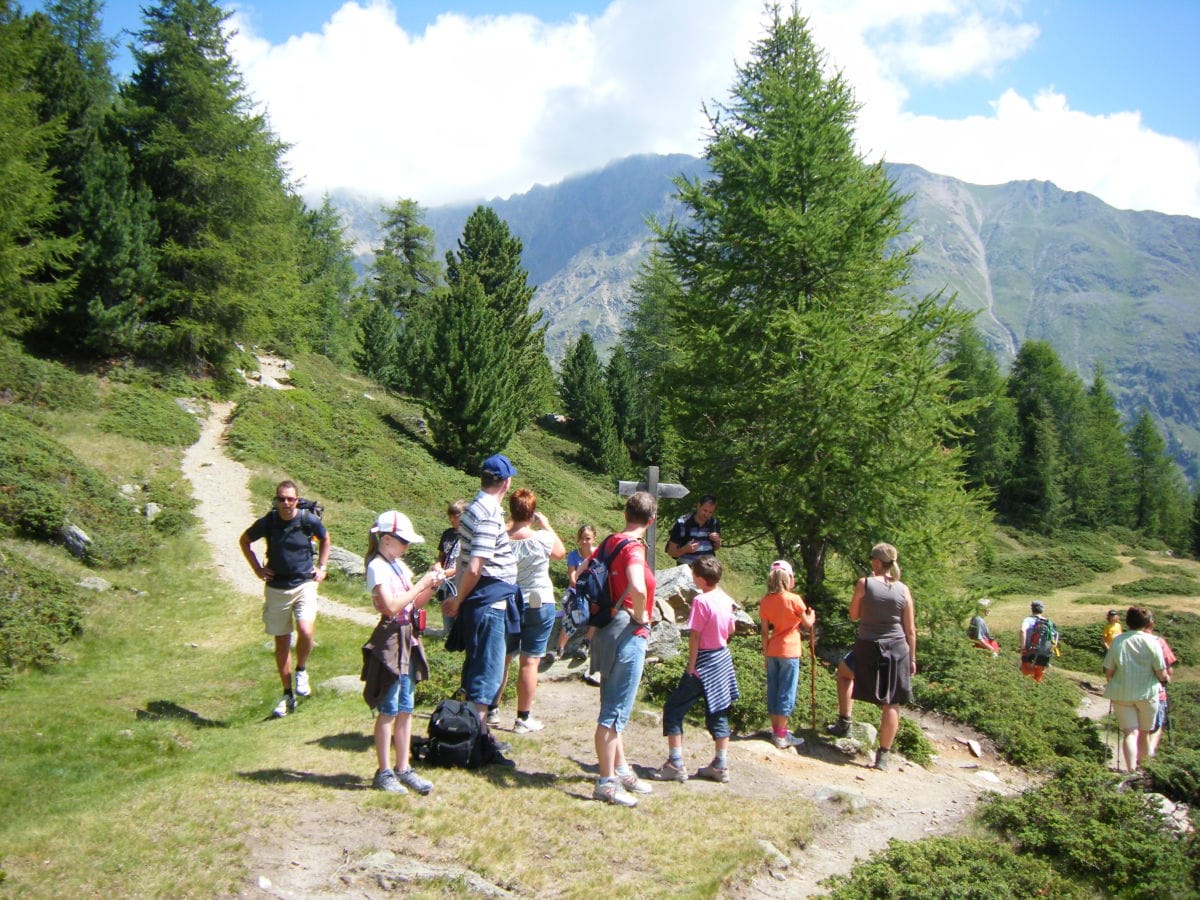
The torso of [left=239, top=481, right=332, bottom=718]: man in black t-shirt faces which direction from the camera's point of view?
toward the camera

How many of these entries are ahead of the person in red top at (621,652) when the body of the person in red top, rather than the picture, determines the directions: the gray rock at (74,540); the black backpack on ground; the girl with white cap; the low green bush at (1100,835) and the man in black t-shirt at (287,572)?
1

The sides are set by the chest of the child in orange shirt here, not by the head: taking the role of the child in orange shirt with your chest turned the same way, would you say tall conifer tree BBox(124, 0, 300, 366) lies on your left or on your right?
on your left

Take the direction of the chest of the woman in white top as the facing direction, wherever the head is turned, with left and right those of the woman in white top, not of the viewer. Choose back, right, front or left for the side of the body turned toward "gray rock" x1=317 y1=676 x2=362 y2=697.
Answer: left

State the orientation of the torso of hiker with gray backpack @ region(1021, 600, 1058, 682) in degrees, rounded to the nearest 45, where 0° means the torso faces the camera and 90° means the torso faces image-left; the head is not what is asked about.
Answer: approximately 180°
